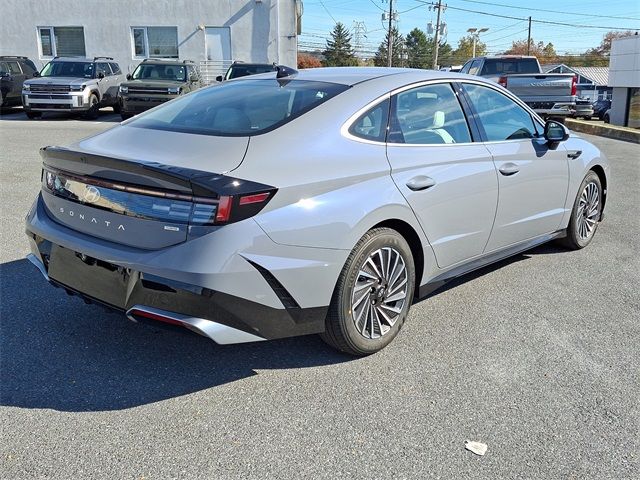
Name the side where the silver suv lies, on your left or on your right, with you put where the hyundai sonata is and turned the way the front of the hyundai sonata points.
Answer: on your left

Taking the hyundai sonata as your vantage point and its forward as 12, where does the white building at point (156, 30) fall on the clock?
The white building is roughly at 10 o'clock from the hyundai sonata.

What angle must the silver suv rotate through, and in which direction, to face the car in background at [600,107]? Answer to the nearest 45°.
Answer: approximately 135° to its left

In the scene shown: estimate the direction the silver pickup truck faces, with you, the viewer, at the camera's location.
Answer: facing away from the viewer and to the left of the viewer

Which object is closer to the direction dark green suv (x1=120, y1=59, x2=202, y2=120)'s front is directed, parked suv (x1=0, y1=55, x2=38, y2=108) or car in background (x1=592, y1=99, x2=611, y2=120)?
the parked suv

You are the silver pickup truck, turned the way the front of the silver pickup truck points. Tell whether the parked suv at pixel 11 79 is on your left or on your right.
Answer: on your left

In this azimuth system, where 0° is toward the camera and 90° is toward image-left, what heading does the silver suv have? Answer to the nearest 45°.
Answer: approximately 45°

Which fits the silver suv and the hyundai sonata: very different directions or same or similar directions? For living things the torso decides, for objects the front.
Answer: very different directions

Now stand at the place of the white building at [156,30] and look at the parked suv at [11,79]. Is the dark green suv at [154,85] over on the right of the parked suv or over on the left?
left
